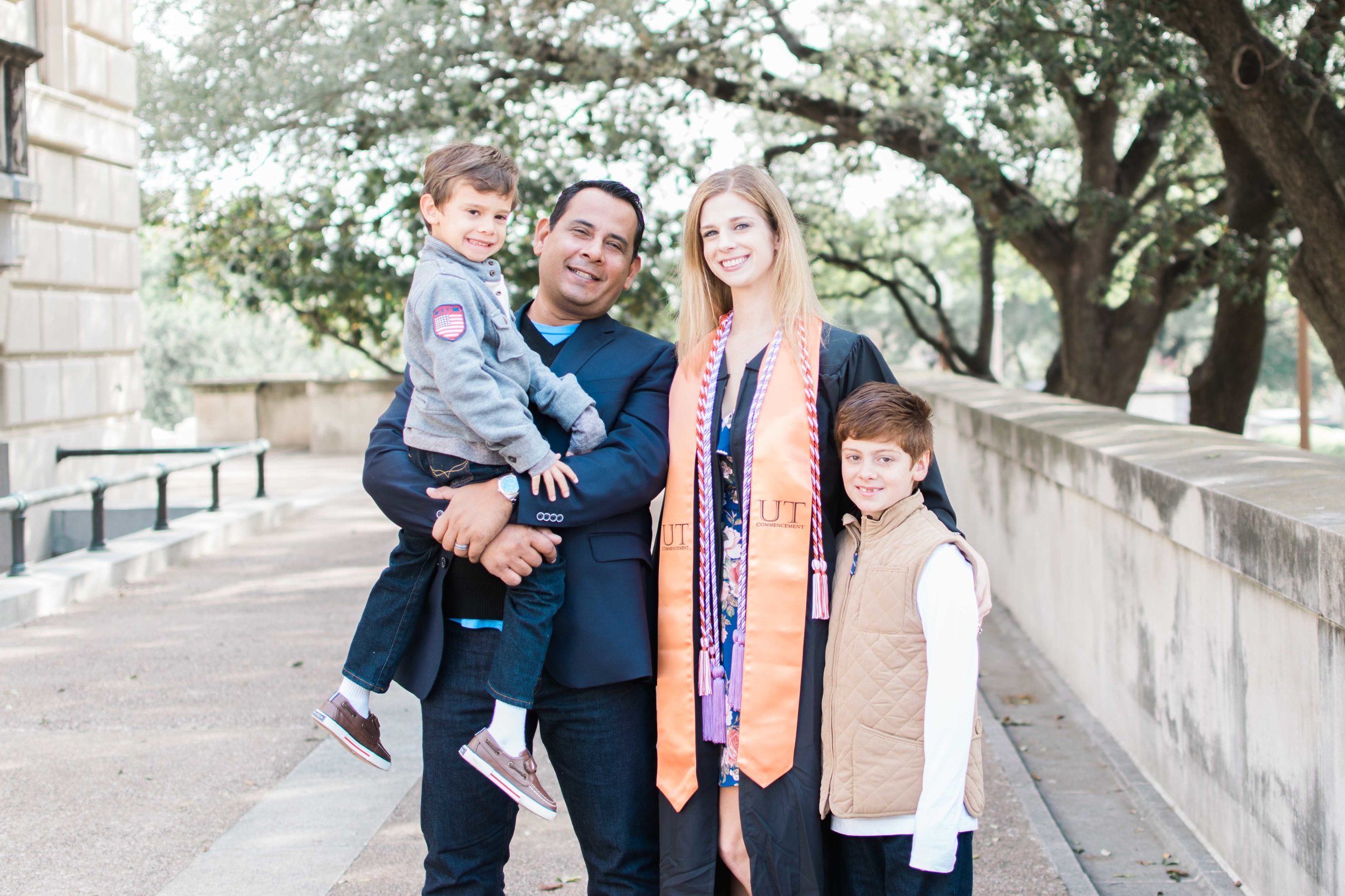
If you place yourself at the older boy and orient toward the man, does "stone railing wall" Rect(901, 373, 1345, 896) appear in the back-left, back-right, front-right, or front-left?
back-right

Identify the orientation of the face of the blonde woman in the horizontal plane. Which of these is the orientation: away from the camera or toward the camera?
toward the camera

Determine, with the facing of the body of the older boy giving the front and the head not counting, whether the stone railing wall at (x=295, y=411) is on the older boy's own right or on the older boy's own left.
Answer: on the older boy's own right

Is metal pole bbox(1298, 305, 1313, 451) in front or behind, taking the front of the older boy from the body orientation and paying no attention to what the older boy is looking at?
behind

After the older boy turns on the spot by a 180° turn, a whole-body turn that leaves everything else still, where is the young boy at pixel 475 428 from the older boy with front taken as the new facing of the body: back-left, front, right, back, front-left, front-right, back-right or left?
back-left

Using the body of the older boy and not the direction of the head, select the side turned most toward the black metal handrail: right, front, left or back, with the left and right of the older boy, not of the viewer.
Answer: right

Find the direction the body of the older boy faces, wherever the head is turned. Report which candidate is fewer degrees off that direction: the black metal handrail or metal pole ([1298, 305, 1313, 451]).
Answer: the black metal handrail

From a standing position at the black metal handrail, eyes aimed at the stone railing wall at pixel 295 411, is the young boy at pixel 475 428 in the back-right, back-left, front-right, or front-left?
back-right

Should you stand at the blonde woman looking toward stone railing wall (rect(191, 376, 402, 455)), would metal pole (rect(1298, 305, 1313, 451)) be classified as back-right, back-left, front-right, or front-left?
front-right

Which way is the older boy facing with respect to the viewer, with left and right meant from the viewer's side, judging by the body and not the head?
facing the viewer and to the left of the viewer

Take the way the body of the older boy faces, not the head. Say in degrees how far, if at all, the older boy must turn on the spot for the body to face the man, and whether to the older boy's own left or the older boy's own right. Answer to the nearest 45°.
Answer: approximately 45° to the older boy's own right
